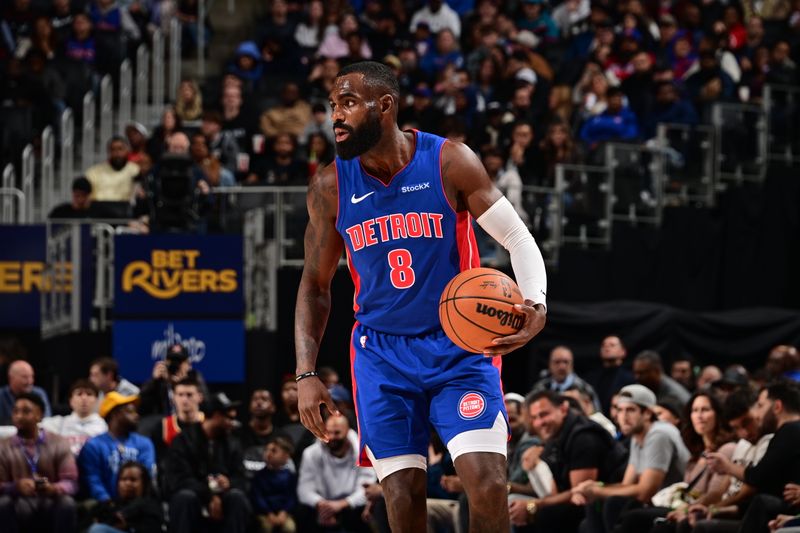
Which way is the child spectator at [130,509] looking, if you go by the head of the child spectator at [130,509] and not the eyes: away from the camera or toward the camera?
toward the camera

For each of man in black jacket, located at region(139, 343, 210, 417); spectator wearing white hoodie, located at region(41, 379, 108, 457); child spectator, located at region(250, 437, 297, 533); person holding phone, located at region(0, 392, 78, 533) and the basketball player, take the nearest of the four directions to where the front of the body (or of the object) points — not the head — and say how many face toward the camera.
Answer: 5

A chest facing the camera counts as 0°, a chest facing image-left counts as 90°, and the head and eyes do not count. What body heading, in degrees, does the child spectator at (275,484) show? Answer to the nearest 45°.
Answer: approximately 0°

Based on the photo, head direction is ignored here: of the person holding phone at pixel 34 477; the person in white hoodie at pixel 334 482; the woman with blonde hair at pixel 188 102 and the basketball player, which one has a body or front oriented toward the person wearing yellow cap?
the woman with blonde hair

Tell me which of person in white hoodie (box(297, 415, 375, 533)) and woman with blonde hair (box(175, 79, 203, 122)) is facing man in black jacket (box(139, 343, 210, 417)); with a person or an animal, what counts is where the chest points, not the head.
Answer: the woman with blonde hair

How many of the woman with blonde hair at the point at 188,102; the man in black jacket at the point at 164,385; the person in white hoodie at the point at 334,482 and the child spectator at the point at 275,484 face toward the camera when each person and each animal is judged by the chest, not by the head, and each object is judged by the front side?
4

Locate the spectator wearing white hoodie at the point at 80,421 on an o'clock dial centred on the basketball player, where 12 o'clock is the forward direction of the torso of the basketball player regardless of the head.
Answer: The spectator wearing white hoodie is roughly at 5 o'clock from the basketball player.

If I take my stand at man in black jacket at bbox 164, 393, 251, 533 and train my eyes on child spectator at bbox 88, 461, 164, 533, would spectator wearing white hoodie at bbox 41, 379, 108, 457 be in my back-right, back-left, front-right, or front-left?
front-right

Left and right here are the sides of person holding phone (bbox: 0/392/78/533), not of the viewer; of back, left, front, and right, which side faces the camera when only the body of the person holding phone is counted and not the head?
front

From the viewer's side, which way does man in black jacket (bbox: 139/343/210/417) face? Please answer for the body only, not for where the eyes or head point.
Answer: toward the camera

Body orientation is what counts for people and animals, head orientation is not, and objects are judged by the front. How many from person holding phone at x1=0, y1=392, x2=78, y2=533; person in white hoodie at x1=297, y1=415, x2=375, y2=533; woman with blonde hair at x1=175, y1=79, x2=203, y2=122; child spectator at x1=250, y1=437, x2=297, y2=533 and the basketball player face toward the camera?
5

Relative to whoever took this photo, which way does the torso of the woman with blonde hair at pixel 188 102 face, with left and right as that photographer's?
facing the viewer

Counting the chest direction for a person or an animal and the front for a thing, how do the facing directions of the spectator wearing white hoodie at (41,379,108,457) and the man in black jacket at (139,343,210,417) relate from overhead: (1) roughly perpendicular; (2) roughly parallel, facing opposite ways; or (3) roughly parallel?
roughly parallel

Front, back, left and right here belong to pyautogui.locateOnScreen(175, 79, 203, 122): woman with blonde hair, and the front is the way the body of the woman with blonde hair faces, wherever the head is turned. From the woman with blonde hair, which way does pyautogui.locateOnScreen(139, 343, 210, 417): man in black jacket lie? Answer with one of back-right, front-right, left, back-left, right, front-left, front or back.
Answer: front

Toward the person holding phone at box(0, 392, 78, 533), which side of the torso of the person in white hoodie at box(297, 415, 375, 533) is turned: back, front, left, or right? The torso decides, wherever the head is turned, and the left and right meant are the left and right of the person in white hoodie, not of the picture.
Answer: right

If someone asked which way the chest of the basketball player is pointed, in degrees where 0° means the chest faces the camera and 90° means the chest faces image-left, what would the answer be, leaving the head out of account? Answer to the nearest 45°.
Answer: approximately 0°

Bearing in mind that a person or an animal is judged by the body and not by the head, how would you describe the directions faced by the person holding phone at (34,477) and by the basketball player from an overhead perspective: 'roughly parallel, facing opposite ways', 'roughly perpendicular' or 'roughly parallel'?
roughly parallel
